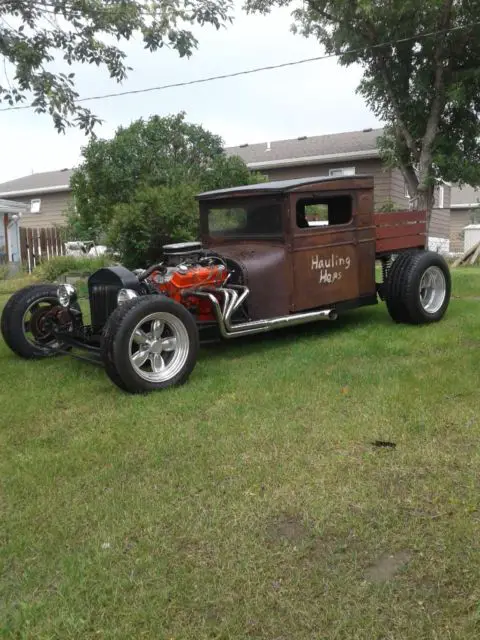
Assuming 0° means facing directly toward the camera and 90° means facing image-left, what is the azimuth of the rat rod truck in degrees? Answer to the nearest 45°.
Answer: approximately 45°

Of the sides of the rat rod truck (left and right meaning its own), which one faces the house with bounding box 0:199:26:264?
right

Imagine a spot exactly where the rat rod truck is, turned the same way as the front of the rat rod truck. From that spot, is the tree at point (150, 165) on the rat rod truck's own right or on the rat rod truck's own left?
on the rat rod truck's own right

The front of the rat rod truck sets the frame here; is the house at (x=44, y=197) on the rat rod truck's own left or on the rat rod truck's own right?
on the rat rod truck's own right

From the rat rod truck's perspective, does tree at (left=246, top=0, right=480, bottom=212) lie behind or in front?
behind

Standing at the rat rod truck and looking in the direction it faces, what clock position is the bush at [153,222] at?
The bush is roughly at 4 o'clock from the rat rod truck.

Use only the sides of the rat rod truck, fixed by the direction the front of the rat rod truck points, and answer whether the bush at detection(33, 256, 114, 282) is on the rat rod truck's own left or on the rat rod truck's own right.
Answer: on the rat rod truck's own right
